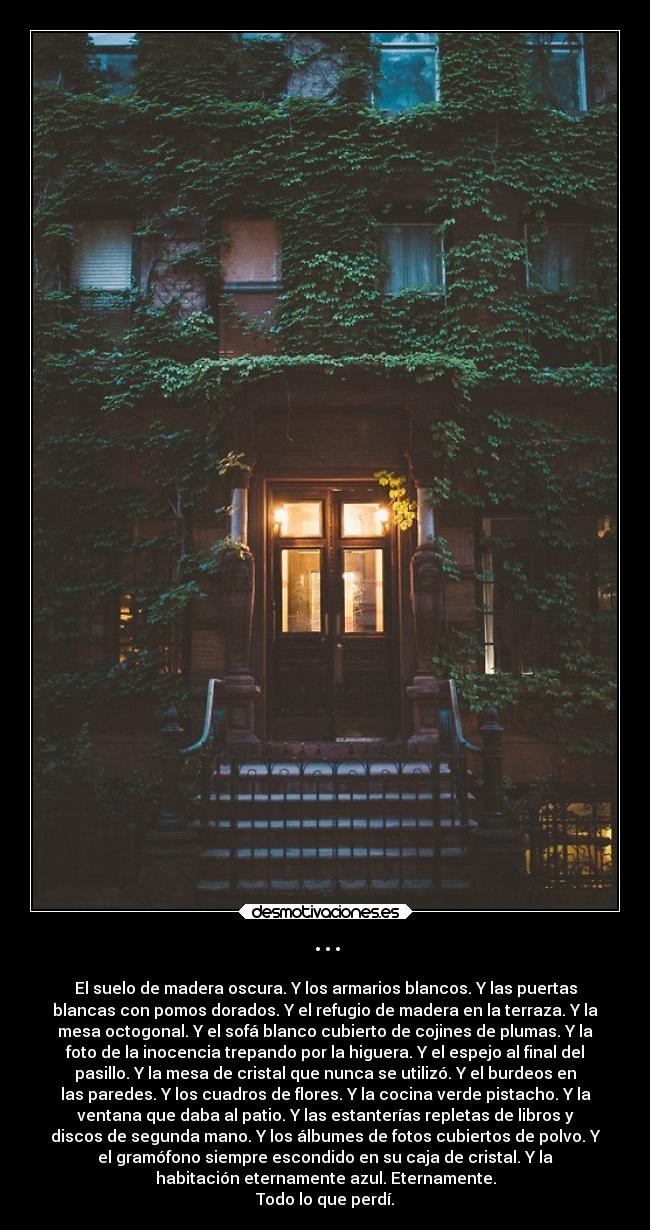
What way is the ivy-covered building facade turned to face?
toward the camera
